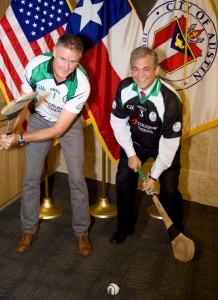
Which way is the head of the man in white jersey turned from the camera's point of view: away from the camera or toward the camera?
toward the camera

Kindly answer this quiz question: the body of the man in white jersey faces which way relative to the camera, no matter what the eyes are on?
toward the camera

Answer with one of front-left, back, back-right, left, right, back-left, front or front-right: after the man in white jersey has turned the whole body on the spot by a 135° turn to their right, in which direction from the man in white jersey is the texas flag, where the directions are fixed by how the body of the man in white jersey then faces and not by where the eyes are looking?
right
